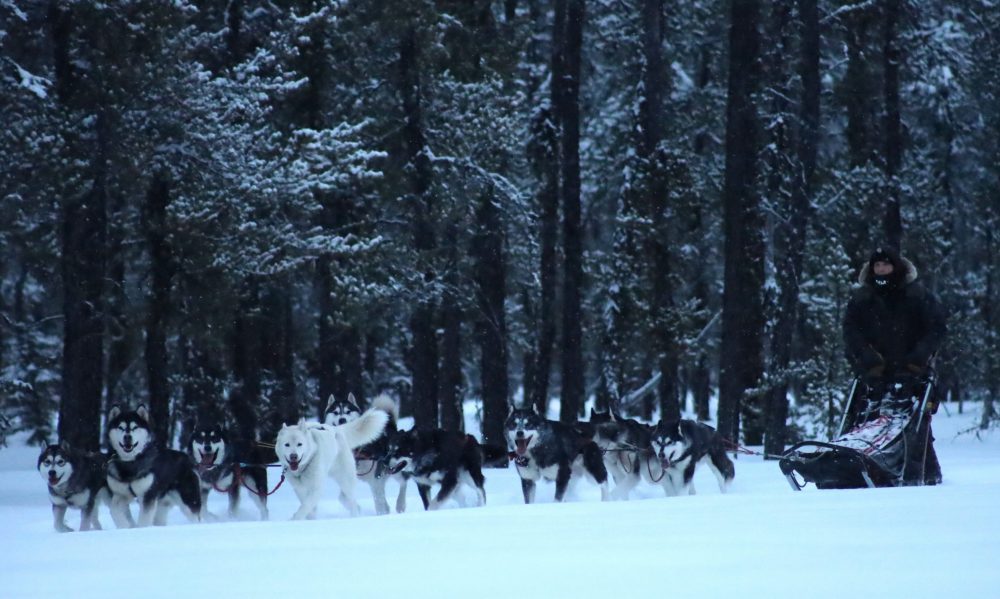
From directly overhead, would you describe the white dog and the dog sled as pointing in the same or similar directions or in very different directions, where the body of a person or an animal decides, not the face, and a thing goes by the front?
same or similar directions

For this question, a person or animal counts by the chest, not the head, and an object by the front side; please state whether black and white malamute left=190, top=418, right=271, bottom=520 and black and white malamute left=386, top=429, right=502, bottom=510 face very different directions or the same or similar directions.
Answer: same or similar directions

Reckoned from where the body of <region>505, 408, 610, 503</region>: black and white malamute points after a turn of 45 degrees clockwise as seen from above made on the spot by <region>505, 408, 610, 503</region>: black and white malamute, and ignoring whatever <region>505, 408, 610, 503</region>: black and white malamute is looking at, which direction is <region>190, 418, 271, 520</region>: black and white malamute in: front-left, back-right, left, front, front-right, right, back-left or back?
front

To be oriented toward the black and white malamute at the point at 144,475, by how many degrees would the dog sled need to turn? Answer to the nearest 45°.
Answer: approximately 45° to its right

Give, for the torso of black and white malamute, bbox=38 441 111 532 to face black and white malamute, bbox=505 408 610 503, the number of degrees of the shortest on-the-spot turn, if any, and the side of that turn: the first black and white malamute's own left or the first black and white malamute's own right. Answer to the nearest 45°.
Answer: approximately 135° to the first black and white malamute's own left

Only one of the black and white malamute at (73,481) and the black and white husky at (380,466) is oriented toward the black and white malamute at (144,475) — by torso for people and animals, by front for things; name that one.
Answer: the black and white husky

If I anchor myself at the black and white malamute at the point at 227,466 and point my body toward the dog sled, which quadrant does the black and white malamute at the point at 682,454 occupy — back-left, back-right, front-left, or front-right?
front-left

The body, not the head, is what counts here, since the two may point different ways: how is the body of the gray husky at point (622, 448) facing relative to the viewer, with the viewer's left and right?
facing the viewer and to the left of the viewer

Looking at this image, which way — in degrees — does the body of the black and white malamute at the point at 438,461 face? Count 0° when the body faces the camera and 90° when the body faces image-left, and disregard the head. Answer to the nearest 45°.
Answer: approximately 45°

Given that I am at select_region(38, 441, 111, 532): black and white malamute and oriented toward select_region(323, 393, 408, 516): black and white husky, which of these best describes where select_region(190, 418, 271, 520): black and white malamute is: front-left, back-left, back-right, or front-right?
front-left

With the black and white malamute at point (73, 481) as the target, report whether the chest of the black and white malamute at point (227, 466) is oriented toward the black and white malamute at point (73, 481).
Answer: yes

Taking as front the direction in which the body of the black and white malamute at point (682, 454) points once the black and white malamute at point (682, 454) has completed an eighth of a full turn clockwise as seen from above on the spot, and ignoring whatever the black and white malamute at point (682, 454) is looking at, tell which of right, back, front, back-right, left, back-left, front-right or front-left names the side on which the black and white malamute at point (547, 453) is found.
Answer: front

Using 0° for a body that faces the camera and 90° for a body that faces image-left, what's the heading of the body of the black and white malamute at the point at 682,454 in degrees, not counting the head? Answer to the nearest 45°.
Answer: approximately 45°

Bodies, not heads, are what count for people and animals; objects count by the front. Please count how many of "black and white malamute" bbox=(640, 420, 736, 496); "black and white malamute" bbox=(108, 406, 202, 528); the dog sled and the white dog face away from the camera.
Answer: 0

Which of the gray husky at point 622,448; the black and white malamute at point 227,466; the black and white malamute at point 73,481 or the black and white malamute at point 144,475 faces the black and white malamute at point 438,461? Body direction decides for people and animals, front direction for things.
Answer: the gray husky

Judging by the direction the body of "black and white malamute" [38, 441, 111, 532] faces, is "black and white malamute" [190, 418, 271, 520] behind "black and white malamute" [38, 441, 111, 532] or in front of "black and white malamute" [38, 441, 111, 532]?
behind

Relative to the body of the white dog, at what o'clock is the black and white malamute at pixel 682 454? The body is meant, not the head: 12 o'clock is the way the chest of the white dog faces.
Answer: The black and white malamute is roughly at 7 o'clock from the white dog.
